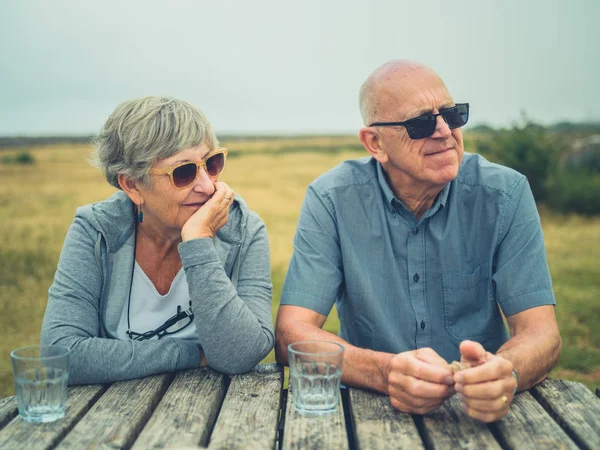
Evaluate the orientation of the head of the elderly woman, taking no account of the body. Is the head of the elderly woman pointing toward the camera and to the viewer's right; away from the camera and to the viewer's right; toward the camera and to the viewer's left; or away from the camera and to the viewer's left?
toward the camera and to the viewer's right

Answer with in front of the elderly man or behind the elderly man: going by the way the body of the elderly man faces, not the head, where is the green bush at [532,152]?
behind

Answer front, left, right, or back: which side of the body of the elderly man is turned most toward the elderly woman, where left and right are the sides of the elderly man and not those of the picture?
right

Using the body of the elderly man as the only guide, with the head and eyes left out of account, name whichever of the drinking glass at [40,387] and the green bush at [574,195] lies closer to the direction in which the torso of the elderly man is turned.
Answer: the drinking glass

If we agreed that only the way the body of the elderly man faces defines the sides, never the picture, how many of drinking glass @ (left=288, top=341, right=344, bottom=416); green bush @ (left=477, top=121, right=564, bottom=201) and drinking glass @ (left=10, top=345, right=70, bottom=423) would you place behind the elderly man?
1

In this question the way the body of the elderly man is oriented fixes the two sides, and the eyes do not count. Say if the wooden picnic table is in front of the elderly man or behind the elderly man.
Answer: in front

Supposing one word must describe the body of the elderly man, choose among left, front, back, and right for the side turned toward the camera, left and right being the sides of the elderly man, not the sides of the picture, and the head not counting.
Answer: front

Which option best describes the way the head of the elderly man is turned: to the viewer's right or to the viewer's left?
to the viewer's right

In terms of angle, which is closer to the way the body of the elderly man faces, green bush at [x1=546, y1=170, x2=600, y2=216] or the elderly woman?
the elderly woman

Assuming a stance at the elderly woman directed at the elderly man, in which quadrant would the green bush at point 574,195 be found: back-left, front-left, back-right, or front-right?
front-left

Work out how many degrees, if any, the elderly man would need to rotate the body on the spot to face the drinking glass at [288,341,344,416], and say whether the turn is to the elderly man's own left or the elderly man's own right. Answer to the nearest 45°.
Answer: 0° — they already face it

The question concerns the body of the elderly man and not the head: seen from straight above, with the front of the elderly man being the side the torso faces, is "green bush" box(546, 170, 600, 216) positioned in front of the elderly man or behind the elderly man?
behind

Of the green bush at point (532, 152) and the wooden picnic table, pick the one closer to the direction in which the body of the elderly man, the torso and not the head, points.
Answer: the wooden picnic table

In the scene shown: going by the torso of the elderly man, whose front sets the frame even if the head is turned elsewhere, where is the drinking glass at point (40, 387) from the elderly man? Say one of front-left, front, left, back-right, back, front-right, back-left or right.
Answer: front-right
